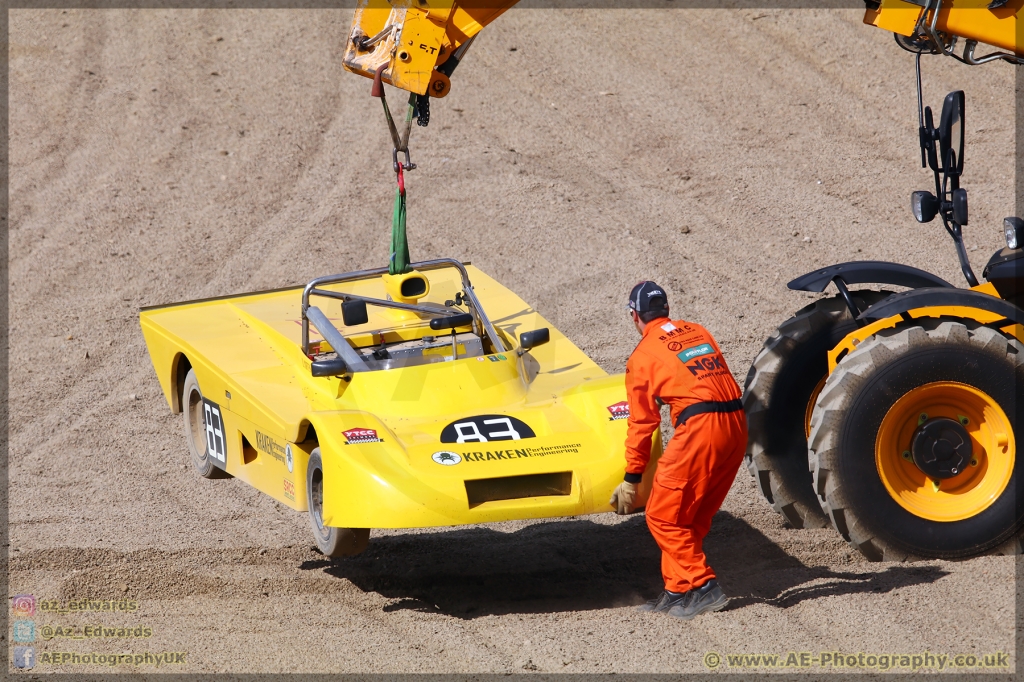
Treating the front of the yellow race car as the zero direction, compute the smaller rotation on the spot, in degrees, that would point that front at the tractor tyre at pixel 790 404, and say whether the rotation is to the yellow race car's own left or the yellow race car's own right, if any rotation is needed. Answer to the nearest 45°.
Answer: approximately 45° to the yellow race car's own left

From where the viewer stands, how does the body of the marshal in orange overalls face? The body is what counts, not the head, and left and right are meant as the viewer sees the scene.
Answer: facing away from the viewer and to the left of the viewer

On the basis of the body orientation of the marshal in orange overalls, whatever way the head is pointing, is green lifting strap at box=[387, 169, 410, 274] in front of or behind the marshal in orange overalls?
in front

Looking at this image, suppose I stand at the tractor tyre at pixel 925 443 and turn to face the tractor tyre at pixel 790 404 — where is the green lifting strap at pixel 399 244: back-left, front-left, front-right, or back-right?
front-left

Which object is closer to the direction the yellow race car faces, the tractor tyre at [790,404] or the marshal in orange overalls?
the marshal in orange overalls

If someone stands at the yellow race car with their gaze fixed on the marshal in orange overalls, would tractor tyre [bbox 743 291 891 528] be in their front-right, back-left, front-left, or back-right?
front-left

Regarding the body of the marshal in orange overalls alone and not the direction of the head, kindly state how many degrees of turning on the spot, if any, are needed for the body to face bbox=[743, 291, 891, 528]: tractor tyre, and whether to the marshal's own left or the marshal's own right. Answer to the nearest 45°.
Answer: approximately 90° to the marshal's own right

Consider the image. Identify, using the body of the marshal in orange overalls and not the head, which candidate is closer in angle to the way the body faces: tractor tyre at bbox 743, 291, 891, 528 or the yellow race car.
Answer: the yellow race car

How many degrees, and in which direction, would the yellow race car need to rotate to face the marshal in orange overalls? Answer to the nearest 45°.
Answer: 0° — it already faces them

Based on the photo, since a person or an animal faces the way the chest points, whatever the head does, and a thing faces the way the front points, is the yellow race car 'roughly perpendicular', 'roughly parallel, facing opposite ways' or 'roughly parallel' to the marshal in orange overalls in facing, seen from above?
roughly parallel, facing opposite ways

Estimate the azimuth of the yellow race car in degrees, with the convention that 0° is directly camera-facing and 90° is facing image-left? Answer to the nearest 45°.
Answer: approximately 315°
